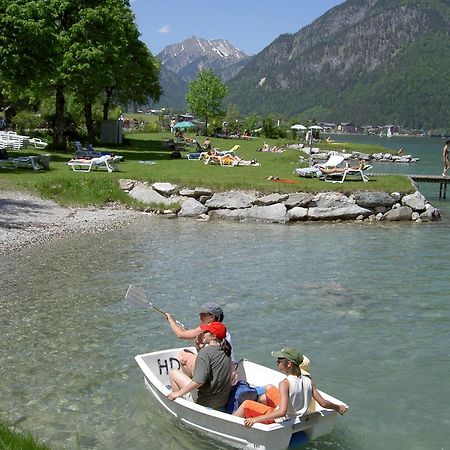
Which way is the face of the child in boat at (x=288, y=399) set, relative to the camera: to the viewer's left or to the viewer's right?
to the viewer's left

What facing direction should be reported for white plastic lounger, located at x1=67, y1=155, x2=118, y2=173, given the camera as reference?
facing to the left of the viewer

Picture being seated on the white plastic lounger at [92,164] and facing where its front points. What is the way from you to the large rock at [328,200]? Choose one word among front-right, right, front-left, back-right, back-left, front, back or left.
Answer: back-left

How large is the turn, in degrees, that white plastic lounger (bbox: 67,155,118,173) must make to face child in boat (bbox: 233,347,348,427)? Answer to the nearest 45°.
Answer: approximately 90° to its left
